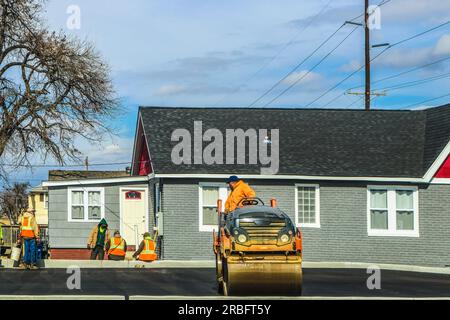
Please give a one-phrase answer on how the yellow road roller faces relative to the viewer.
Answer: facing the viewer

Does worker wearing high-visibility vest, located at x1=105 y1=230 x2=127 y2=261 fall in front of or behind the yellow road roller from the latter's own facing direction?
behind

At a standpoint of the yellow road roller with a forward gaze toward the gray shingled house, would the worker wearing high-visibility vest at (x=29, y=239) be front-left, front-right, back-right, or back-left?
front-left

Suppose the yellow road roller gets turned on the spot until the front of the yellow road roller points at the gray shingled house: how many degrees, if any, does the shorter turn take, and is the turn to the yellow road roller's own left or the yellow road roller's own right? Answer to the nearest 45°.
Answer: approximately 180°

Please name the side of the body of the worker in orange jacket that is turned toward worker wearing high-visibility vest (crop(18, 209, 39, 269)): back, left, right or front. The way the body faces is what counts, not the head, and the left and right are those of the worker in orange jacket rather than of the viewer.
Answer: right

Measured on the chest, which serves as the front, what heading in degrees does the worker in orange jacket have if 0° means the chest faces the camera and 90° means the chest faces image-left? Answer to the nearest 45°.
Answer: approximately 45°

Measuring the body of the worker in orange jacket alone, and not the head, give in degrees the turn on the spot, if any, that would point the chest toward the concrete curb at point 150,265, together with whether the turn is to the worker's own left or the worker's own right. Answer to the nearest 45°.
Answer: approximately 135° to the worker's own right

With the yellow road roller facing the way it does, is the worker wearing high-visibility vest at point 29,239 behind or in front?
behind
